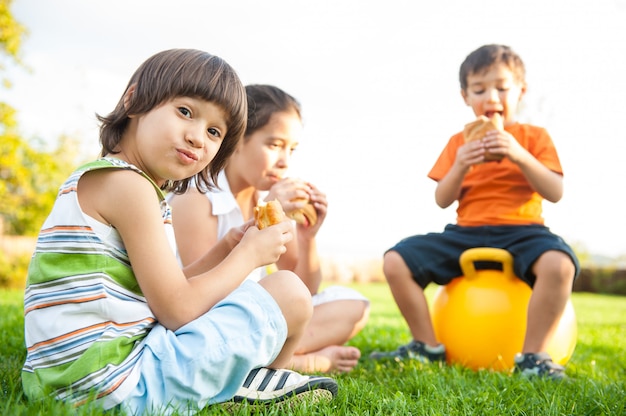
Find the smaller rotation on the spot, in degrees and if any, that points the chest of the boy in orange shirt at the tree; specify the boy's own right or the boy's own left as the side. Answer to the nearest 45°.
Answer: approximately 135° to the boy's own right

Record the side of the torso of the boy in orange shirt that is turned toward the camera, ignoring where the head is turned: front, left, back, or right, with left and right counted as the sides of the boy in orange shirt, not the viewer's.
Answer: front
